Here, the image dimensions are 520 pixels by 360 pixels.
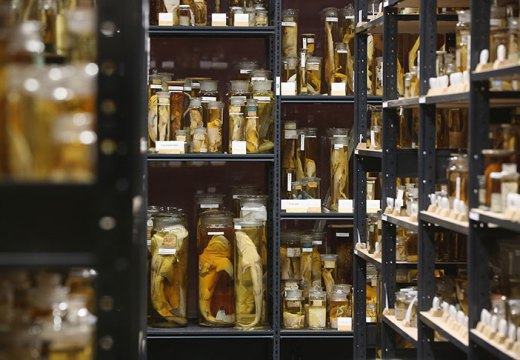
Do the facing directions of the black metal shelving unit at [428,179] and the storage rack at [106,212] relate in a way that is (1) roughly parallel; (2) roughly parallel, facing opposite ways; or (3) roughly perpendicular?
roughly perpendicular

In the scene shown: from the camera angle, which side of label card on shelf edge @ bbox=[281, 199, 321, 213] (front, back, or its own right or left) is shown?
front

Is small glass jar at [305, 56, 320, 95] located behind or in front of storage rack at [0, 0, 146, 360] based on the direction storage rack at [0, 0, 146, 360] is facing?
behind

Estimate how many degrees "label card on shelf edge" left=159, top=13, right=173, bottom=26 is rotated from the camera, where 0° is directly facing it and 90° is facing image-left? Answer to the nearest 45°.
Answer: approximately 0°

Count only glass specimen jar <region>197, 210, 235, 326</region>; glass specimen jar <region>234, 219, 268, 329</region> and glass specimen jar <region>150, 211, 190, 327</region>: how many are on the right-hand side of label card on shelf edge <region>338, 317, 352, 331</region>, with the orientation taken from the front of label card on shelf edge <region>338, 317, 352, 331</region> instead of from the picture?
3

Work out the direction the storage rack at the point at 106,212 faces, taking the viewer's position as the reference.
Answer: facing the viewer

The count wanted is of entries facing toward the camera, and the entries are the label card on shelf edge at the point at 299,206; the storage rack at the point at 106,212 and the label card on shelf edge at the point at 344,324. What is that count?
3

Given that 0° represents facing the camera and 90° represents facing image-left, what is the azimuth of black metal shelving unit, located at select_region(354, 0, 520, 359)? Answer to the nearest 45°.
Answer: approximately 45°

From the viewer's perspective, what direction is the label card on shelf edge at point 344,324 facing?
toward the camera
